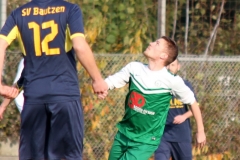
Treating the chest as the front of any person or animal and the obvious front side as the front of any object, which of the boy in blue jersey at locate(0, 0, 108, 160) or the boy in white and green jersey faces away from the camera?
the boy in blue jersey

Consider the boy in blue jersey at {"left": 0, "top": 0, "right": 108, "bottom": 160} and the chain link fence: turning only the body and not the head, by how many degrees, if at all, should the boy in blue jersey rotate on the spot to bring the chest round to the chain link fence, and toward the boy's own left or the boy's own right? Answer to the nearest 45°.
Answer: approximately 45° to the boy's own right

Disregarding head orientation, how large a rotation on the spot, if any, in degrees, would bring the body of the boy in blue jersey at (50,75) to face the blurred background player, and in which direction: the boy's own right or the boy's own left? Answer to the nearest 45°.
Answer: approximately 45° to the boy's own right

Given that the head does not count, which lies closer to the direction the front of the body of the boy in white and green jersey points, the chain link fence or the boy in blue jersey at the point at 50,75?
the boy in blue jersey

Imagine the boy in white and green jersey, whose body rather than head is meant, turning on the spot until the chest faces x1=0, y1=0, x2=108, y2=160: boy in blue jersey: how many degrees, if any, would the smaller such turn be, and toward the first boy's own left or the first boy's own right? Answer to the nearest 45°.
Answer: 0° — they already face them

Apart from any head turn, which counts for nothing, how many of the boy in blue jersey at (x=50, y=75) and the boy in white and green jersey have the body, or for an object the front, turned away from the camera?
1

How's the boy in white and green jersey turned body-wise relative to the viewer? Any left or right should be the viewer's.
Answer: facing the viewer and to the left of the viewer

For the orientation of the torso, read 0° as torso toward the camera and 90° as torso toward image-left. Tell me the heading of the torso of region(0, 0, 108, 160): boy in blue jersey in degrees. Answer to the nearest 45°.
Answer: approximately 180°
